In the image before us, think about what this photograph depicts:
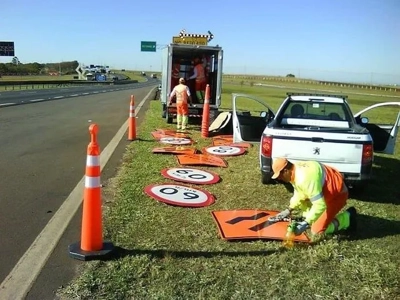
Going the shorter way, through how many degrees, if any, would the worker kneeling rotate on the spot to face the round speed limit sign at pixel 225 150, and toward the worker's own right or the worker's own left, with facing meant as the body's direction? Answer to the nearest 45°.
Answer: approximately 90° to the worker's own right

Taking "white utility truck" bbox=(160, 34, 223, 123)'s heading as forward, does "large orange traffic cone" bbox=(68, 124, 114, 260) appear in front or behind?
behind

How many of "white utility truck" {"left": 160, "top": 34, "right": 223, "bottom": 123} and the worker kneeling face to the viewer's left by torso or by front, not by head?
1

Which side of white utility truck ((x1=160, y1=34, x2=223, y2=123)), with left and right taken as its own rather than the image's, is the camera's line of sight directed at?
back

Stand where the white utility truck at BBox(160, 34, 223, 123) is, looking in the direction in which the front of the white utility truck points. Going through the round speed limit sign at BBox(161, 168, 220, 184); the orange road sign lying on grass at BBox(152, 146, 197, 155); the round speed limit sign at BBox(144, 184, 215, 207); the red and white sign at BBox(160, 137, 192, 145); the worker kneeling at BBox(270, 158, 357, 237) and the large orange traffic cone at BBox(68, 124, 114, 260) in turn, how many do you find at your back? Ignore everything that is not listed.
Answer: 6

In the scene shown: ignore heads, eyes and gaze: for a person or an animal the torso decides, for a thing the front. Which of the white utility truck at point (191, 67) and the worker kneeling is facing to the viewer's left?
the worker kneeling

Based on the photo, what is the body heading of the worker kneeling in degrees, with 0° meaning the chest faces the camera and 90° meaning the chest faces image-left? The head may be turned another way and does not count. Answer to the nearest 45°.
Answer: approximately 90°

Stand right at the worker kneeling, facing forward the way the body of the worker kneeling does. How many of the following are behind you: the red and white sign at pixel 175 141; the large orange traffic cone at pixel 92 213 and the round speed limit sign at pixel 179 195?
0

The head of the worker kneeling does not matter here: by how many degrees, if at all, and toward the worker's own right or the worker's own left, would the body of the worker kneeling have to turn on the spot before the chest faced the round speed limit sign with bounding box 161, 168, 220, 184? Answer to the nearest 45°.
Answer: approximately 45° to the worker's own right

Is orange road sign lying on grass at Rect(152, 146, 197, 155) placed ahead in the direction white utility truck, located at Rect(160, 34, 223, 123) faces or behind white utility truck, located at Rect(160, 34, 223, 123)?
behind

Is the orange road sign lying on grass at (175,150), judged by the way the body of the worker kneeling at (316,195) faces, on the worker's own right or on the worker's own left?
on the worker's own right

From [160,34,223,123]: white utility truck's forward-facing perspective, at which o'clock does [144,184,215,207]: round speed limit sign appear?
The round speed limit sign is roughly at 6 o'clock from the white utility truck.
